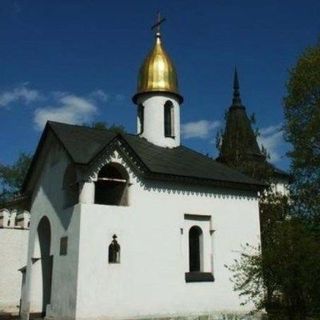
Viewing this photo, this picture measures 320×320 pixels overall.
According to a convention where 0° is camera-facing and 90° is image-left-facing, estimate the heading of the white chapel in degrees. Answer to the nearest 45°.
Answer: approximately 45°

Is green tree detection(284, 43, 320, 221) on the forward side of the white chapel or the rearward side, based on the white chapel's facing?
on the rearward side

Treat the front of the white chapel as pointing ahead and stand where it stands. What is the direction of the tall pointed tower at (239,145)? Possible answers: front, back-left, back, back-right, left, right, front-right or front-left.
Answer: back

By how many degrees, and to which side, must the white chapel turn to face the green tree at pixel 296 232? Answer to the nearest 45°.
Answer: approximately 135° to its left
